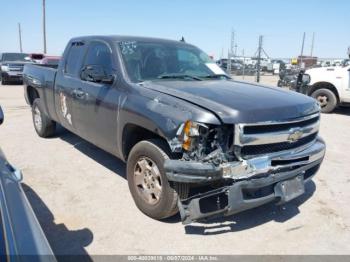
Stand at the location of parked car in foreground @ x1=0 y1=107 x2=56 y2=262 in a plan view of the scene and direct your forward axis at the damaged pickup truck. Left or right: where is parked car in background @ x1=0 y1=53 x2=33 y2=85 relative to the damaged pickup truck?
left

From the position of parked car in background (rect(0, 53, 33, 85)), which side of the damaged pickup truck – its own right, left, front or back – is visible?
back

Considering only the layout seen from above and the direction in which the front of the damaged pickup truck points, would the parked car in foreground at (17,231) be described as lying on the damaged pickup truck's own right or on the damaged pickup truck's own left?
on the damaged pickup truck's own right

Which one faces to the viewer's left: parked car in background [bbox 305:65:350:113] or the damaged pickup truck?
the parked car in background

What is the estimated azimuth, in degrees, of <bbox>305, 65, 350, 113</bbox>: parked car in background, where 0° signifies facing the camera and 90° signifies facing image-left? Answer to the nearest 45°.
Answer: approximately 90°

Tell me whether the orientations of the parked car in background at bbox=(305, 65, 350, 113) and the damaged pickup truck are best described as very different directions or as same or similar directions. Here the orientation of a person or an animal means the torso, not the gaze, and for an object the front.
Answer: very different directions

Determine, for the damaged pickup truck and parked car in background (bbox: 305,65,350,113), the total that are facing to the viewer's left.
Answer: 1

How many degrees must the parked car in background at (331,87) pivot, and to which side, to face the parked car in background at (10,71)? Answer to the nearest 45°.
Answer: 0° — it already faces it
